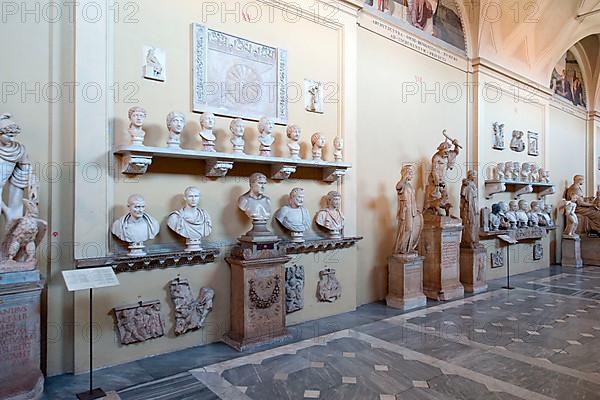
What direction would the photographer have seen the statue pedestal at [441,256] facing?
facing the viewer and to the right of the viewer

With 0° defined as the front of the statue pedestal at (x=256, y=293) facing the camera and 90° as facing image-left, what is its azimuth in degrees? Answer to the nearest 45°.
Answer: approximately 315°

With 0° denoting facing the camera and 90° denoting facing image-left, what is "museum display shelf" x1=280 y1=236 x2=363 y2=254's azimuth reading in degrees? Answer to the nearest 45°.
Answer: approximately 315°

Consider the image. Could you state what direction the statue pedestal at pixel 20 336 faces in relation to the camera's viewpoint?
facing the viewer

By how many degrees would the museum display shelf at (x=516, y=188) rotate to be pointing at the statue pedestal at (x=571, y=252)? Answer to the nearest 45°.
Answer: approximately 90° to its left

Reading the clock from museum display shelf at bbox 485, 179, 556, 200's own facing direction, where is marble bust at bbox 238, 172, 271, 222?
The marble bust is roughly at 2 o'clock from the museum display shelf.

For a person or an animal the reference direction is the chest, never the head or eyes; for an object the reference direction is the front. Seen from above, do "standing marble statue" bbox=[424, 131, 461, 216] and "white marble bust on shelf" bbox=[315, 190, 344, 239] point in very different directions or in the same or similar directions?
same or similar directions

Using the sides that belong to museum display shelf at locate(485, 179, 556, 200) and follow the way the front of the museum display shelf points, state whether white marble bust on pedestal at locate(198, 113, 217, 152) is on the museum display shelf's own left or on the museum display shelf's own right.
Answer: on the museum display shelf's own right

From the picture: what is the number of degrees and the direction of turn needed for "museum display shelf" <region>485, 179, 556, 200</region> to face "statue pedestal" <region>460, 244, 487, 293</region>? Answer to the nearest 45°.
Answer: approximately 45° to its right

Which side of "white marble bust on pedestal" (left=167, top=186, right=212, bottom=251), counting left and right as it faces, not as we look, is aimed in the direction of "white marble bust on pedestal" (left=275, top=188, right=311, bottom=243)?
left

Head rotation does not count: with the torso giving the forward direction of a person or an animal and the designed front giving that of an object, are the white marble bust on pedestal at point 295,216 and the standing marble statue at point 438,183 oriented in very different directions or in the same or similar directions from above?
same or similar directions

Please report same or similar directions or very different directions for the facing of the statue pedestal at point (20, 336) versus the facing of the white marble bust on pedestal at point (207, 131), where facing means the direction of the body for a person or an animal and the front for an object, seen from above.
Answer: same or similar directions

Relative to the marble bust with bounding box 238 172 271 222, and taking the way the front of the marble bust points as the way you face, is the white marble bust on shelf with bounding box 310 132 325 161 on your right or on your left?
on your left

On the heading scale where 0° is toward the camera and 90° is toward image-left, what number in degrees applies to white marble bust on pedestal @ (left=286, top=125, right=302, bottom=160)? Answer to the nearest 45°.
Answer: approximately 315°
